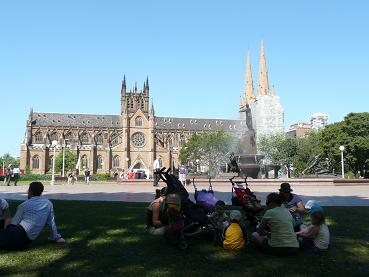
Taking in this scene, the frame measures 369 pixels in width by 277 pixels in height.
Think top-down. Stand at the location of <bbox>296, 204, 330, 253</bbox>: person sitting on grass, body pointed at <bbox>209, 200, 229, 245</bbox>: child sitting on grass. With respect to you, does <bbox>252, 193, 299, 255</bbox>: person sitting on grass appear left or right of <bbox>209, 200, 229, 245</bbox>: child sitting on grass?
left

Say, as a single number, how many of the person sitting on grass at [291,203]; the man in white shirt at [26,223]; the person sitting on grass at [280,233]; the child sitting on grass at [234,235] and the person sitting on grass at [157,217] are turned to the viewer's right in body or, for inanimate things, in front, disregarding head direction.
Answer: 1

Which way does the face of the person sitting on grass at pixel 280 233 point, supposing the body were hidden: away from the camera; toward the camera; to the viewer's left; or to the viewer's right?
away from the camera

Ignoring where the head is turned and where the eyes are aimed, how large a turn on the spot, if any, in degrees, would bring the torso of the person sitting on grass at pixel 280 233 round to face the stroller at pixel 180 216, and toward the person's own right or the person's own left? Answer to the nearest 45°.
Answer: approximately 45° to the person's own left

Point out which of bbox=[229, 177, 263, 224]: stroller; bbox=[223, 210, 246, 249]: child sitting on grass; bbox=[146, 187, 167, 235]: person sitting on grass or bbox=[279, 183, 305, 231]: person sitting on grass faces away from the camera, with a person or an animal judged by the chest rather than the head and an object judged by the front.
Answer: the child sitting on grass

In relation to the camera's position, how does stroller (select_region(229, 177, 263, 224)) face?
facing the viewer and to the right of the viewer

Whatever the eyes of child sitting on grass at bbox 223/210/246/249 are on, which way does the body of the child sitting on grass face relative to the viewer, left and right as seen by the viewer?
facing away from the viewer

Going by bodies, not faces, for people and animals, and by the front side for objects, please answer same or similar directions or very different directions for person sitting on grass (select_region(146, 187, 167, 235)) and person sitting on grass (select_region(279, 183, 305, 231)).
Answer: very different directions

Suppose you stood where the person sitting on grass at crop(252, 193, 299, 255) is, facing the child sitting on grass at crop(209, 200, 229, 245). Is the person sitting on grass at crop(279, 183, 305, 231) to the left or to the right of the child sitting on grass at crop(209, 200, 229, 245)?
right

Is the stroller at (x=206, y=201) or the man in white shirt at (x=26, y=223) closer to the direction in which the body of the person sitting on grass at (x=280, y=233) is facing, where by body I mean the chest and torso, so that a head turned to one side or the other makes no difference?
the stroller

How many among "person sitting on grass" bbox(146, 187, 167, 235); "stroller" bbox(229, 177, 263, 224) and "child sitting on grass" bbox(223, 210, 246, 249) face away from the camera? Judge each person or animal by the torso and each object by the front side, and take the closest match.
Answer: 1

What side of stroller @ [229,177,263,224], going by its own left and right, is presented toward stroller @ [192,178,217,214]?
right

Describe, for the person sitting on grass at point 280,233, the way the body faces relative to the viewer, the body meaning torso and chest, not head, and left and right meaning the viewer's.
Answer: facing away from the viewer and to the left of the viewer

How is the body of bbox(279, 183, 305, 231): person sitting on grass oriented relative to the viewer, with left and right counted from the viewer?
facing the viewer and to the left of the viewer

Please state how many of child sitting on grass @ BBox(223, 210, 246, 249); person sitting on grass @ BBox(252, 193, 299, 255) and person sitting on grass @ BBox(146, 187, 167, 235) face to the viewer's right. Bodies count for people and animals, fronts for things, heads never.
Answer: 1

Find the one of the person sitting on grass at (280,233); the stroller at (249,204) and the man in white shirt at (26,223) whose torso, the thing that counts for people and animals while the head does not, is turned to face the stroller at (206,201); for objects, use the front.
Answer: the person sitting on grass

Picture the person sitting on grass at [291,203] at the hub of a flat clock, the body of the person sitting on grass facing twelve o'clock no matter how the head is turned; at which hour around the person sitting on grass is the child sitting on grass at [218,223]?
The child sitting on grass is roughly at 2 o'clock from the person sitting on grass.

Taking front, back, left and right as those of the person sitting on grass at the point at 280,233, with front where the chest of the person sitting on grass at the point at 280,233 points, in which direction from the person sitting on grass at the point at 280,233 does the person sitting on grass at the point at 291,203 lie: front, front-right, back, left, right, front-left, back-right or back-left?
front-right
